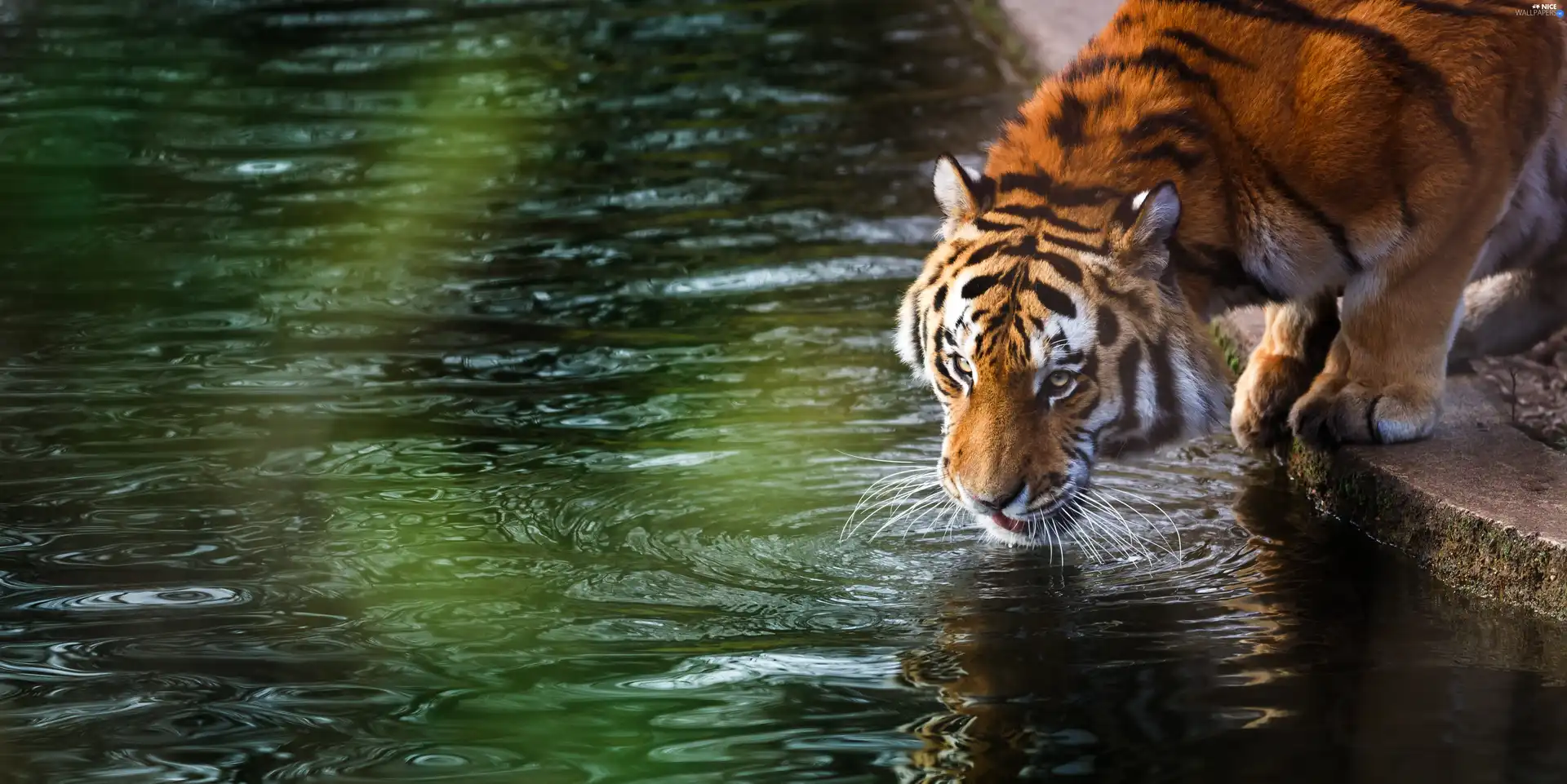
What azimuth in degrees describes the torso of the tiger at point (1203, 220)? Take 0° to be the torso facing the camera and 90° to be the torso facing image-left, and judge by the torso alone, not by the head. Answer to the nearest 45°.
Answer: approximately 45°
